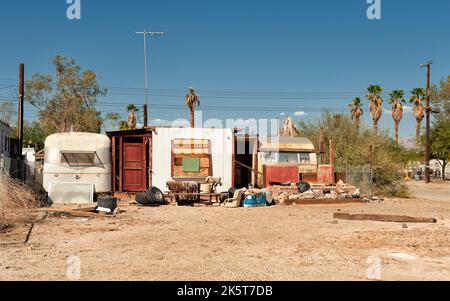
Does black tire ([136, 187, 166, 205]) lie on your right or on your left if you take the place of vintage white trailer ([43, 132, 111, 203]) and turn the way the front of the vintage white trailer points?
on your left

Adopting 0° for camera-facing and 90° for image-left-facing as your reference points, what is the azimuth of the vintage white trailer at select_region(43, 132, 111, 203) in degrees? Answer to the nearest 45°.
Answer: approximately 0°

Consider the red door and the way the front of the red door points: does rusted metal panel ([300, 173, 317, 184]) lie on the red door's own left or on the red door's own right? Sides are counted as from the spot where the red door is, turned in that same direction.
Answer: on the red door's own left

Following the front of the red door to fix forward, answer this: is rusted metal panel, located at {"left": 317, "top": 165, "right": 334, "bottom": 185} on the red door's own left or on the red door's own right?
on the red door's own left

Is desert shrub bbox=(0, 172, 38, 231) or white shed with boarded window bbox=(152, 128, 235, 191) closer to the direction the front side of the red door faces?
the desert shrub

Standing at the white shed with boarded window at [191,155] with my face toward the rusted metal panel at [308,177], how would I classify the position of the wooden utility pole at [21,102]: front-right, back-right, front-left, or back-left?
back-left

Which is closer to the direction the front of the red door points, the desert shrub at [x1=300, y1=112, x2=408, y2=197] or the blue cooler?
the blue cooler

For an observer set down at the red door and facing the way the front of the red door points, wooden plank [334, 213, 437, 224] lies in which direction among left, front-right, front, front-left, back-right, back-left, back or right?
front-left

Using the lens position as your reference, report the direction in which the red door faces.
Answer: facing the viewer

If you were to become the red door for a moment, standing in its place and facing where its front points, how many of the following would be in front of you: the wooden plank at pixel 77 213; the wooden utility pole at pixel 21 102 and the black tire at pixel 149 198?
2

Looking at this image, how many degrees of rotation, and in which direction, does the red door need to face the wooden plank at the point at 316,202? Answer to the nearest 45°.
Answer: approximately 45° to its left

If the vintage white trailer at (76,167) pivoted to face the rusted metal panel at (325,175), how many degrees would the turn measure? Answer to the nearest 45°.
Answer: approximately 90° to its left

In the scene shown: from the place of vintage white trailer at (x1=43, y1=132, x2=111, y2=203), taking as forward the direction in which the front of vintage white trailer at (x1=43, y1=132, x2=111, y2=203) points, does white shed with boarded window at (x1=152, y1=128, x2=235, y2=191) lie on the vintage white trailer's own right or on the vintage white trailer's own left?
on the vintage white trailer's own left
